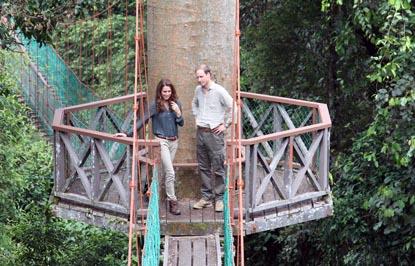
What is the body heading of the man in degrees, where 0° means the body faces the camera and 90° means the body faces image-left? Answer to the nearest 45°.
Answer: approximately 45°
